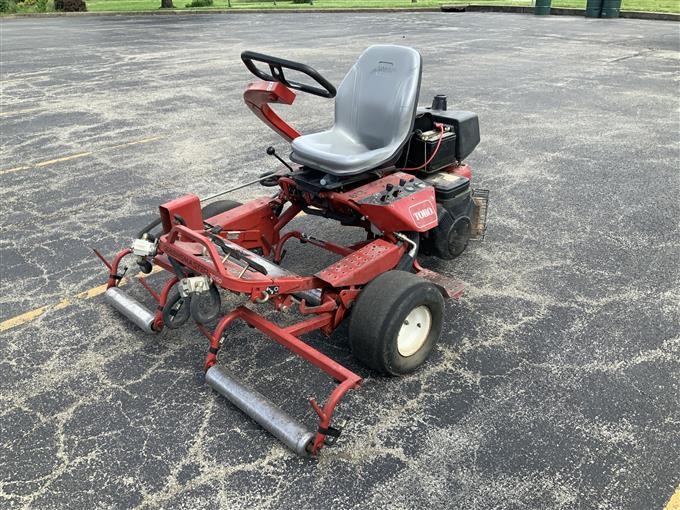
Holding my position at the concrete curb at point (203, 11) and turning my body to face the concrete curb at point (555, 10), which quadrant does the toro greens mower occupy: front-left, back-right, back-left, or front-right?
front-right

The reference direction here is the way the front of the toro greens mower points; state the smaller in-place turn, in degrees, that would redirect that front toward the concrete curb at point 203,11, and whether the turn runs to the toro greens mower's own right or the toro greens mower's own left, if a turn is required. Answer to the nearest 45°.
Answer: approximately 135° to the toro greens mower's own right

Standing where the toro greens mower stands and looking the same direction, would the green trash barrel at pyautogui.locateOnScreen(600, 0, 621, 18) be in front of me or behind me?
behind

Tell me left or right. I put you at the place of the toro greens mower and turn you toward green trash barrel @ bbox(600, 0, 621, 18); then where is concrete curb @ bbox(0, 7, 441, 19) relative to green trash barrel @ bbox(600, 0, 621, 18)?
left

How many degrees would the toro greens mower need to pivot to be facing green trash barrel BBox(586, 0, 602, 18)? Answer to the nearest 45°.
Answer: approximately 180°

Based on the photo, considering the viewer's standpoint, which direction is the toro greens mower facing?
facing the viewer and to the left of the viewer

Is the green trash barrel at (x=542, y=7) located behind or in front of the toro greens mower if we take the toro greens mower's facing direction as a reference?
behind
